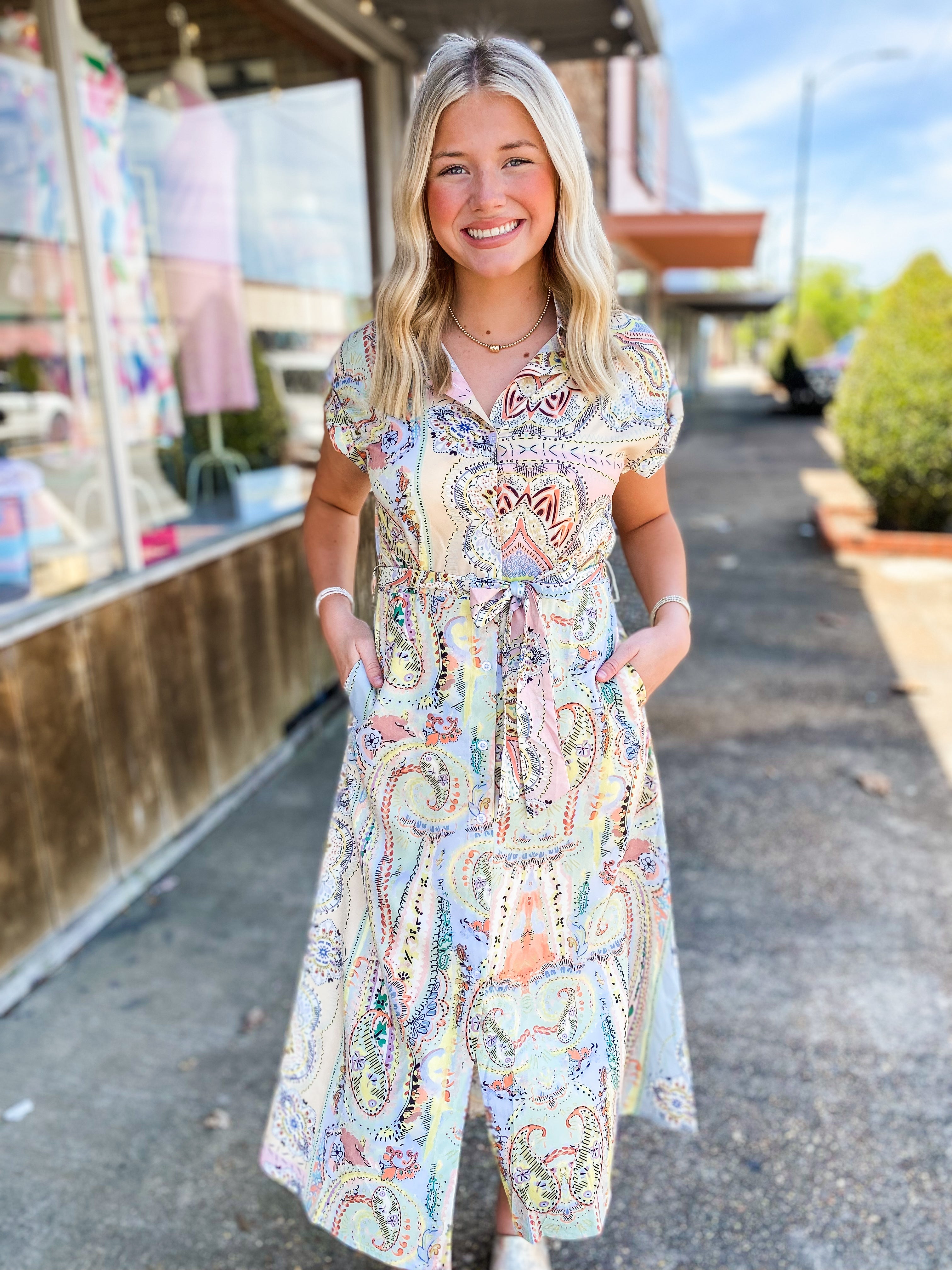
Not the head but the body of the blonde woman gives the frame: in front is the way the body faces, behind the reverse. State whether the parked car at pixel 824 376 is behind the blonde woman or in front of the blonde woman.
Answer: behind

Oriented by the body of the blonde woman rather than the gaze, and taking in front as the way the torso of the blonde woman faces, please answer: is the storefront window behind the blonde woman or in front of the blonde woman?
behind

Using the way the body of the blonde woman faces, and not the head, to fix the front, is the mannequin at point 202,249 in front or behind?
behind

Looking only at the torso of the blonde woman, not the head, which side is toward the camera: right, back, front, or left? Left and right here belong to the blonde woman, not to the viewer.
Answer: front

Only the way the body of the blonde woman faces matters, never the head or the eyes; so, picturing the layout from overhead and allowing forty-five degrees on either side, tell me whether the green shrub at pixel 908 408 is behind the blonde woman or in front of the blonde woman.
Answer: behind

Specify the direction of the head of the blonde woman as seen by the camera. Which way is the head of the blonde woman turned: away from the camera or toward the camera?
toward the camera
